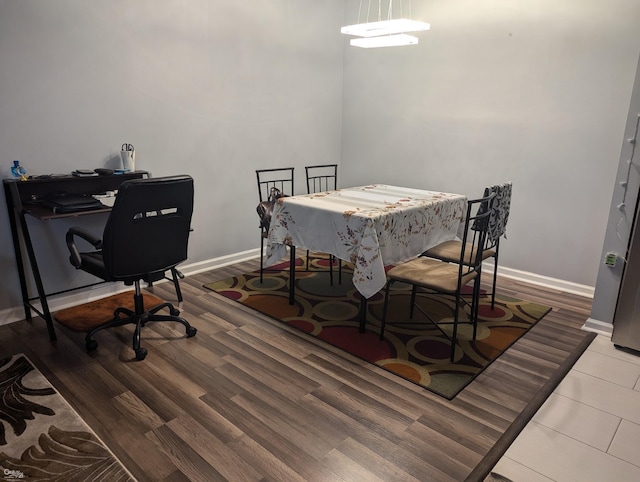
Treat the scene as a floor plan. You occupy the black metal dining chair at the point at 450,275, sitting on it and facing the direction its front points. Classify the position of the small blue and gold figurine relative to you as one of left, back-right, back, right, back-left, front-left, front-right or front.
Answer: front-left

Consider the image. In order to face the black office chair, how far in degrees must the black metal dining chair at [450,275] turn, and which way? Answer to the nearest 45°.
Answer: approximately 45° to its left

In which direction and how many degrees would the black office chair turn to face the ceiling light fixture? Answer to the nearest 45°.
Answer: approximately 135° to its right

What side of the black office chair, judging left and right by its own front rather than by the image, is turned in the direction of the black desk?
front

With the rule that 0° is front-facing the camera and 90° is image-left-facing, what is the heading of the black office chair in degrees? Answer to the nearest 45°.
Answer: approximately 135°

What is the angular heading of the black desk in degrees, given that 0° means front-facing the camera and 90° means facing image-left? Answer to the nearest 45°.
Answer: approximately 315°

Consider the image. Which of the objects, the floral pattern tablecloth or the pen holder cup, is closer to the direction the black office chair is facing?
the pen holder cup

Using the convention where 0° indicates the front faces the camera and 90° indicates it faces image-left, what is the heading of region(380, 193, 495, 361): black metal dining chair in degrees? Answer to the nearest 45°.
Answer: approximately 135°

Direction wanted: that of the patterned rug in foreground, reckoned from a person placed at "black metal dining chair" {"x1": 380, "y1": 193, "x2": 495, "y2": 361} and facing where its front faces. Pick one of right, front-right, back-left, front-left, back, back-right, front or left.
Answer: left

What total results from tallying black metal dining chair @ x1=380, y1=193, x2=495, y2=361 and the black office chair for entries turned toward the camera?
0

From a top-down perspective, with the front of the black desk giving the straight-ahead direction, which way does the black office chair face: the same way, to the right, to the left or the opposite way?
the opposite way

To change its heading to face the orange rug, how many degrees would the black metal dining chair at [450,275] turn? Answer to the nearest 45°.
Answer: approximately 45° to its left
